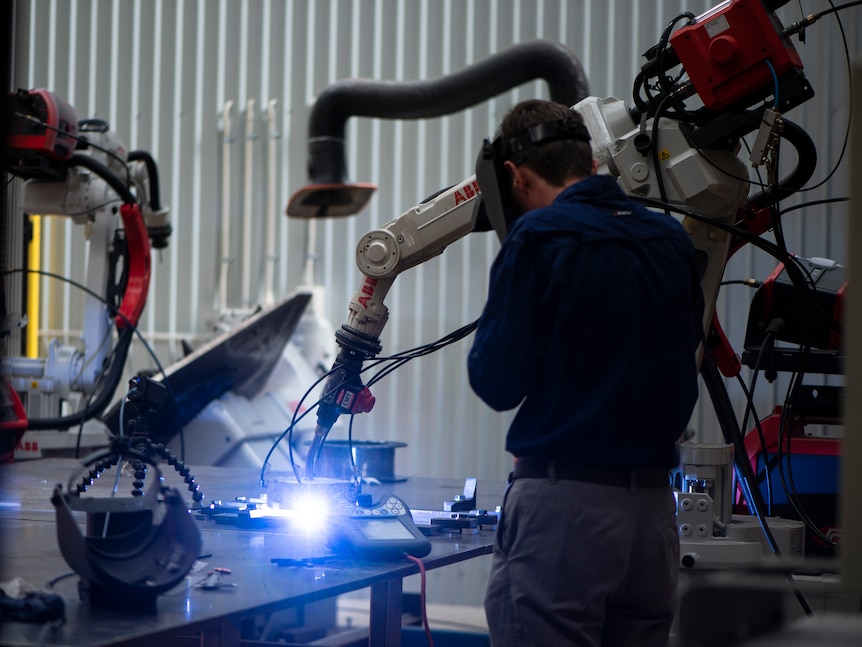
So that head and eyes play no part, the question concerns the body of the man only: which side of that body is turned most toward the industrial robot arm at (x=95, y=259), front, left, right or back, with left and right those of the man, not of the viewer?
front

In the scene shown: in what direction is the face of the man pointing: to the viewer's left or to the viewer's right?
to the viewer's left

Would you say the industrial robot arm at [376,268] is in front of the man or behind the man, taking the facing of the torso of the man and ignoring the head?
in front

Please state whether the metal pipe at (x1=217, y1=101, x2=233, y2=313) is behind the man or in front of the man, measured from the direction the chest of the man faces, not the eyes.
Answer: in front

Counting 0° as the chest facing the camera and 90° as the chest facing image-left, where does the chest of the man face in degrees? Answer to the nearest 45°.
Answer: approximately 135°
